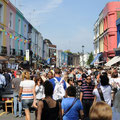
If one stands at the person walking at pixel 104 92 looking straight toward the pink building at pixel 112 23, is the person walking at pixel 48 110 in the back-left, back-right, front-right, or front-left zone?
back-left

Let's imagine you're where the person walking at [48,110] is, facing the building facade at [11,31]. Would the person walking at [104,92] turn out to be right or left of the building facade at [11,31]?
right

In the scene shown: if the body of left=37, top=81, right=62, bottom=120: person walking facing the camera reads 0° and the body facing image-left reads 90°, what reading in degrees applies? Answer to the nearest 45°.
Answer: approximately 180°

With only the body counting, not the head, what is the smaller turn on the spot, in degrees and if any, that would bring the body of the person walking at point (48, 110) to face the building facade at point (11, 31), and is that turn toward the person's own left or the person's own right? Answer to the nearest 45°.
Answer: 0° — they already face it

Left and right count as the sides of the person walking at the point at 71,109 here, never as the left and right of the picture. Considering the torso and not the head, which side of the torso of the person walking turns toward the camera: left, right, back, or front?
back
